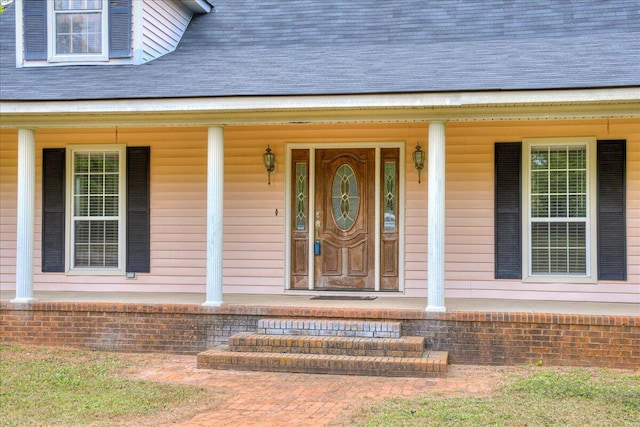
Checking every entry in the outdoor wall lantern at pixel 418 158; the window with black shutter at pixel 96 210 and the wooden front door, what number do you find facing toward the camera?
3

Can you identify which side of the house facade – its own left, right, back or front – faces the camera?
front

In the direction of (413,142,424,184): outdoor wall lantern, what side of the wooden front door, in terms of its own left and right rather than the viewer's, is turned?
left

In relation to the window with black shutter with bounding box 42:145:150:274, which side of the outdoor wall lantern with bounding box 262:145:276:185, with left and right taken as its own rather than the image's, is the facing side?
right

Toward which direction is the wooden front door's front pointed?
toward the camera

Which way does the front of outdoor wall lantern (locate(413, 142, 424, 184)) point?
toward the camera

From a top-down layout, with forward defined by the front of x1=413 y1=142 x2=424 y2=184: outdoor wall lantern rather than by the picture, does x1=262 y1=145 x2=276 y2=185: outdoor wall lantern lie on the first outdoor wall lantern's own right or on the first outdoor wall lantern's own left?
on the first outdoor wall lantern's own right

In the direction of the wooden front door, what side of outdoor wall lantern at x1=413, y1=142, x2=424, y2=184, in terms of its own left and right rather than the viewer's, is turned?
right

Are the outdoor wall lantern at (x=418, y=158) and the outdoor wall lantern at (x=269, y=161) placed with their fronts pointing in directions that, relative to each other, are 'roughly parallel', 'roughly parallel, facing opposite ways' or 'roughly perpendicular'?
roughly parallel

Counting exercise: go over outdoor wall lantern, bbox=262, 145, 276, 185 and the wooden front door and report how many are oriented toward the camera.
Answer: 2

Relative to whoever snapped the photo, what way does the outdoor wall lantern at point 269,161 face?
facing the viewer

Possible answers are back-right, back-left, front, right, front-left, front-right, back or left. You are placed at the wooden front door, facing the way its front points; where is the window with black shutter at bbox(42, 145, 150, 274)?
right

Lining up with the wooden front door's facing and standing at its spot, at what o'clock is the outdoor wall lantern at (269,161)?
The outdoor wall lantern is roughly at 3 o'clock from the wooden front door.
